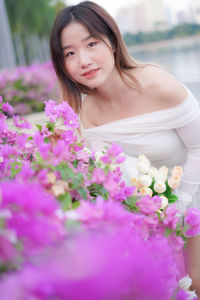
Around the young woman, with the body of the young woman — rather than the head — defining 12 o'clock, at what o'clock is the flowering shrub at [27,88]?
The flowering shrub is roughly at 4 o'clock from the young woman.

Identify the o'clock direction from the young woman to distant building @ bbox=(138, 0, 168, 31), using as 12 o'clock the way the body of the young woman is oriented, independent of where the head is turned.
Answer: The distant building is roughly at 5 o'clock from the young woman.

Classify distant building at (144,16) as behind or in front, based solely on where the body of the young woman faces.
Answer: behind

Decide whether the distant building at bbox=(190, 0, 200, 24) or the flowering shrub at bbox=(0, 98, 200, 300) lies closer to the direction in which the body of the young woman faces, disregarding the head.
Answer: the flowering shrub

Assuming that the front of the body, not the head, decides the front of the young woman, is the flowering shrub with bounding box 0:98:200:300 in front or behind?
in front
